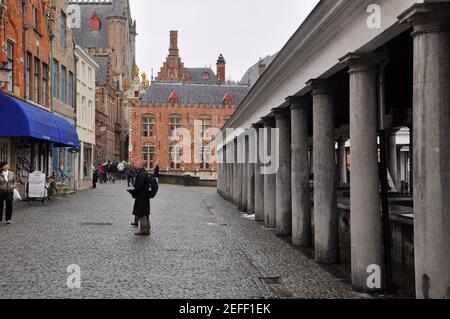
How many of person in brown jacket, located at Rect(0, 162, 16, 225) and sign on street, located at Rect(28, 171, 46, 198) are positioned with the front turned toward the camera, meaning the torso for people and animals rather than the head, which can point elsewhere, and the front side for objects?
2

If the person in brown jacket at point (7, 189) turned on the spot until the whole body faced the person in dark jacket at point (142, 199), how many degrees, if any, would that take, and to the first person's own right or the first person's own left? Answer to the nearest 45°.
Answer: approximately 45° to the first person's own left

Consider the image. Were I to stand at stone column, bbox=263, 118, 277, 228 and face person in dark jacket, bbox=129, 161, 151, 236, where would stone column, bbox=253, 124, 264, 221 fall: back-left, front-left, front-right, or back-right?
back-right

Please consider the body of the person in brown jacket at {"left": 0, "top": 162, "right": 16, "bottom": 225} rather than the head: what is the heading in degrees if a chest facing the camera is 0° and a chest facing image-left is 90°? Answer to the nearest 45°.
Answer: approximately 0°

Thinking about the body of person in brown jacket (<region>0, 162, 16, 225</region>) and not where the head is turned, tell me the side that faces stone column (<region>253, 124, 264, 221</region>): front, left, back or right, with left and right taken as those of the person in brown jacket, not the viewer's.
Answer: left
